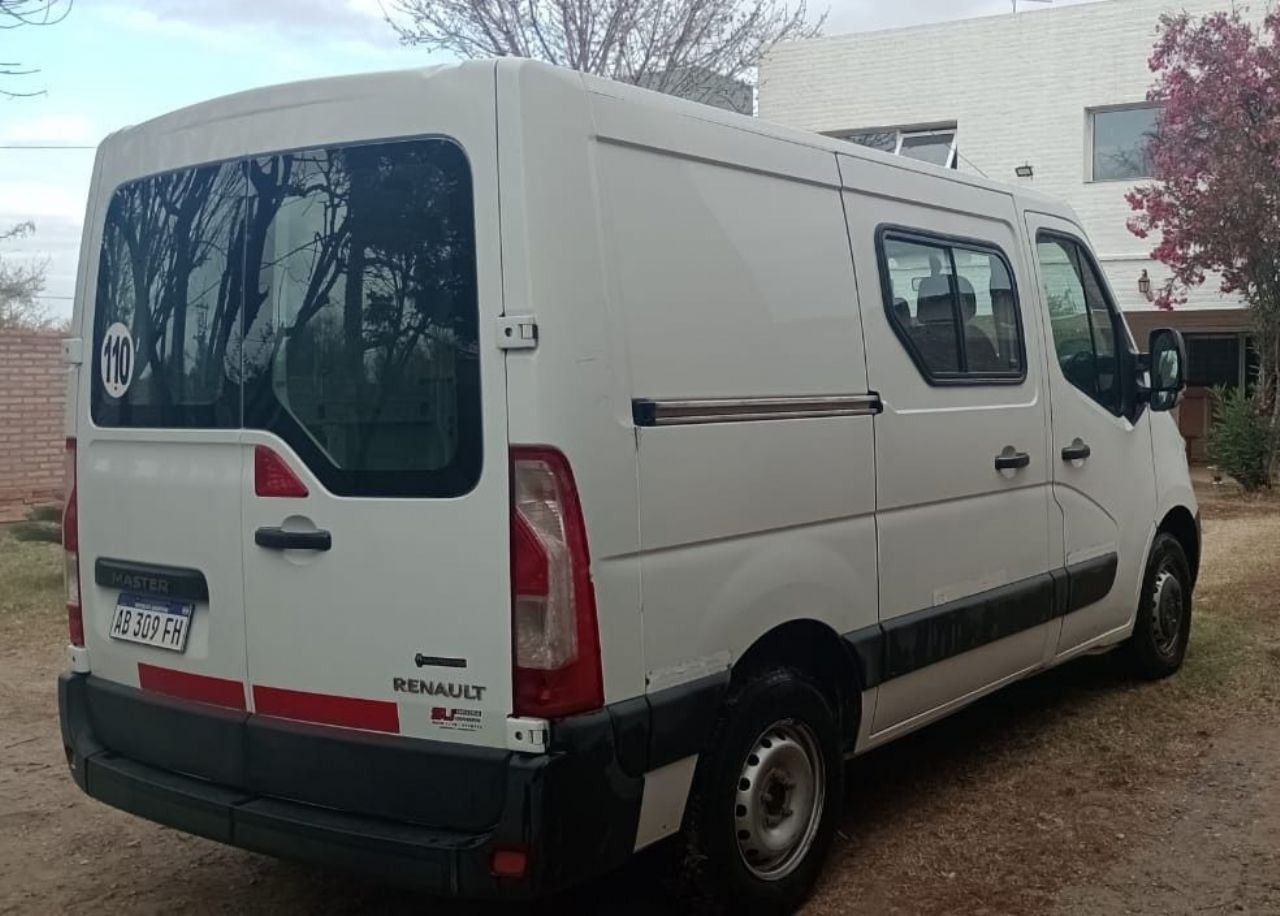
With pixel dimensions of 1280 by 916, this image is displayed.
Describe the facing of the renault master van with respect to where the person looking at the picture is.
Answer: facing away from the viewer and to the right of the viewer

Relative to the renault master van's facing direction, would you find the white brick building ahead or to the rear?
ahead

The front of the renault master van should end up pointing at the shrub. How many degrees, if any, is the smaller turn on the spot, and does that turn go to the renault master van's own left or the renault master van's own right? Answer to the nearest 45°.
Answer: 0° — it already faces it

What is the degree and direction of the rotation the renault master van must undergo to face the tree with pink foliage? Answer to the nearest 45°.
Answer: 0° — it already faces it
